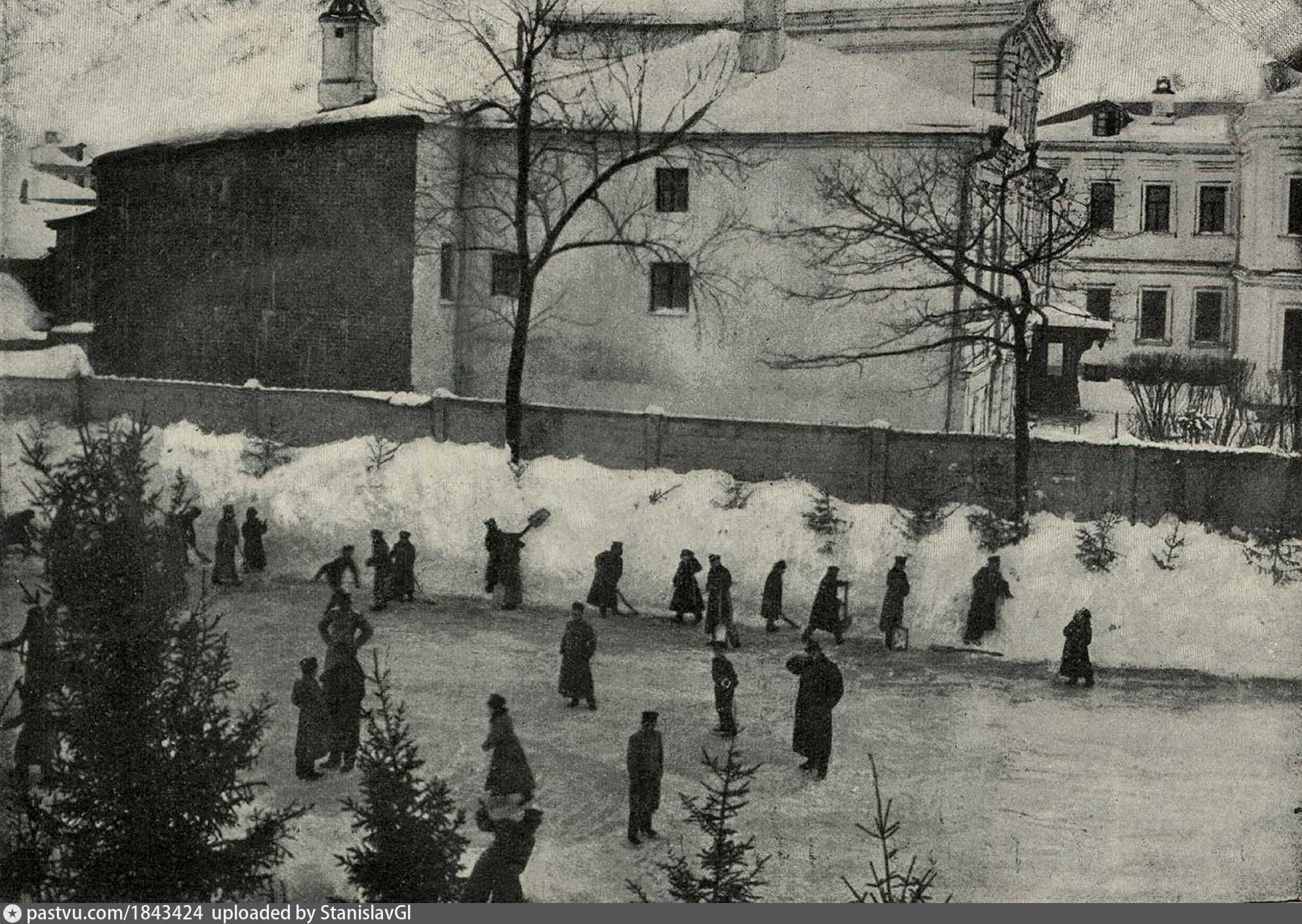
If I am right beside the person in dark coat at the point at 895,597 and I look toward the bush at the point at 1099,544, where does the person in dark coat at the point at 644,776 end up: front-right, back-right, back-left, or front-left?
back-right

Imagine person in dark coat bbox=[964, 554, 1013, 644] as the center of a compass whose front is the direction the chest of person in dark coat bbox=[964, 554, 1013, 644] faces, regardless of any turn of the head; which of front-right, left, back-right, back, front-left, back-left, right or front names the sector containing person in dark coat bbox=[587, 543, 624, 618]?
back

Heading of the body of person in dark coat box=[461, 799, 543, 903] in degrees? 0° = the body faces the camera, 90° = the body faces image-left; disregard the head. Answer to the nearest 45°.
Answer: approximately 180°

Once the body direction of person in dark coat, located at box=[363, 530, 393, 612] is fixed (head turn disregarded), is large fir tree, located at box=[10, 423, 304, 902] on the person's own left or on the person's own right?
on the person's own left
